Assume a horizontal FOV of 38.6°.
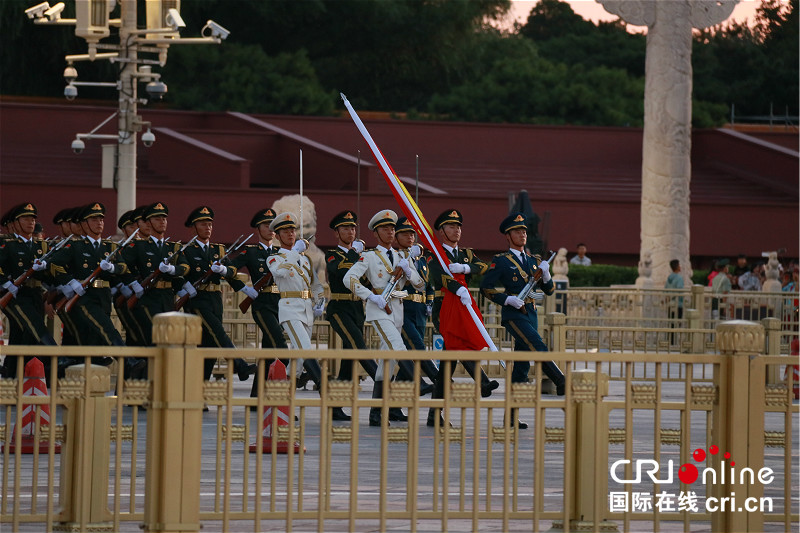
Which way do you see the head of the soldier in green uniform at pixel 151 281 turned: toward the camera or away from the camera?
toward the camera

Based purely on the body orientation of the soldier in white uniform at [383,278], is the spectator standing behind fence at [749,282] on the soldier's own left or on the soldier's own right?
on the soldier's own left

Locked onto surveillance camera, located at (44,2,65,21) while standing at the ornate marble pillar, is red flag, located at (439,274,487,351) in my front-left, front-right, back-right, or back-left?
front-left

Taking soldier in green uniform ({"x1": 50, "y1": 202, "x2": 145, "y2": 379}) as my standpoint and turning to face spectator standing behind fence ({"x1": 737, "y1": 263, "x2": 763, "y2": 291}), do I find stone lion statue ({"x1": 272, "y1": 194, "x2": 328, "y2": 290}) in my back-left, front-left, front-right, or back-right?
front-left

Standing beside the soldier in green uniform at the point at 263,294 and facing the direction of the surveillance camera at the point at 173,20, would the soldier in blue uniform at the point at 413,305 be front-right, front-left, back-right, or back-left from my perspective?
back-right

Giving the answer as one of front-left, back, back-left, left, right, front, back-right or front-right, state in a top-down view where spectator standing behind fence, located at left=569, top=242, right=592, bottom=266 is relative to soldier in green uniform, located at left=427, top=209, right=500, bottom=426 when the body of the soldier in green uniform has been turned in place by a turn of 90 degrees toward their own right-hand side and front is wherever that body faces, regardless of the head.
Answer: back-right

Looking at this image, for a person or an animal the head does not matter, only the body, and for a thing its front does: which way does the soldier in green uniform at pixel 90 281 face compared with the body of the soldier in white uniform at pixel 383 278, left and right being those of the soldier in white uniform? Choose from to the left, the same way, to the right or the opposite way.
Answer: the same way

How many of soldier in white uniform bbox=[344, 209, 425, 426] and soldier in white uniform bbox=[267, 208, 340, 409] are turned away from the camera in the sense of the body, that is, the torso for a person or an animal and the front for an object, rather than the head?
0

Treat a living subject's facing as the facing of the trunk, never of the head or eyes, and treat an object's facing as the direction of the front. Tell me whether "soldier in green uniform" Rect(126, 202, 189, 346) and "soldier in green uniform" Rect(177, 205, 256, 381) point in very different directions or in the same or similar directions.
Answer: same or similar directions

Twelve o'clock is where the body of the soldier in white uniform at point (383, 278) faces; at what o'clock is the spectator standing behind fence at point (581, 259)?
The spectator standing behind fence is roughly at 8 o'clock from the soldier in white uniform.
